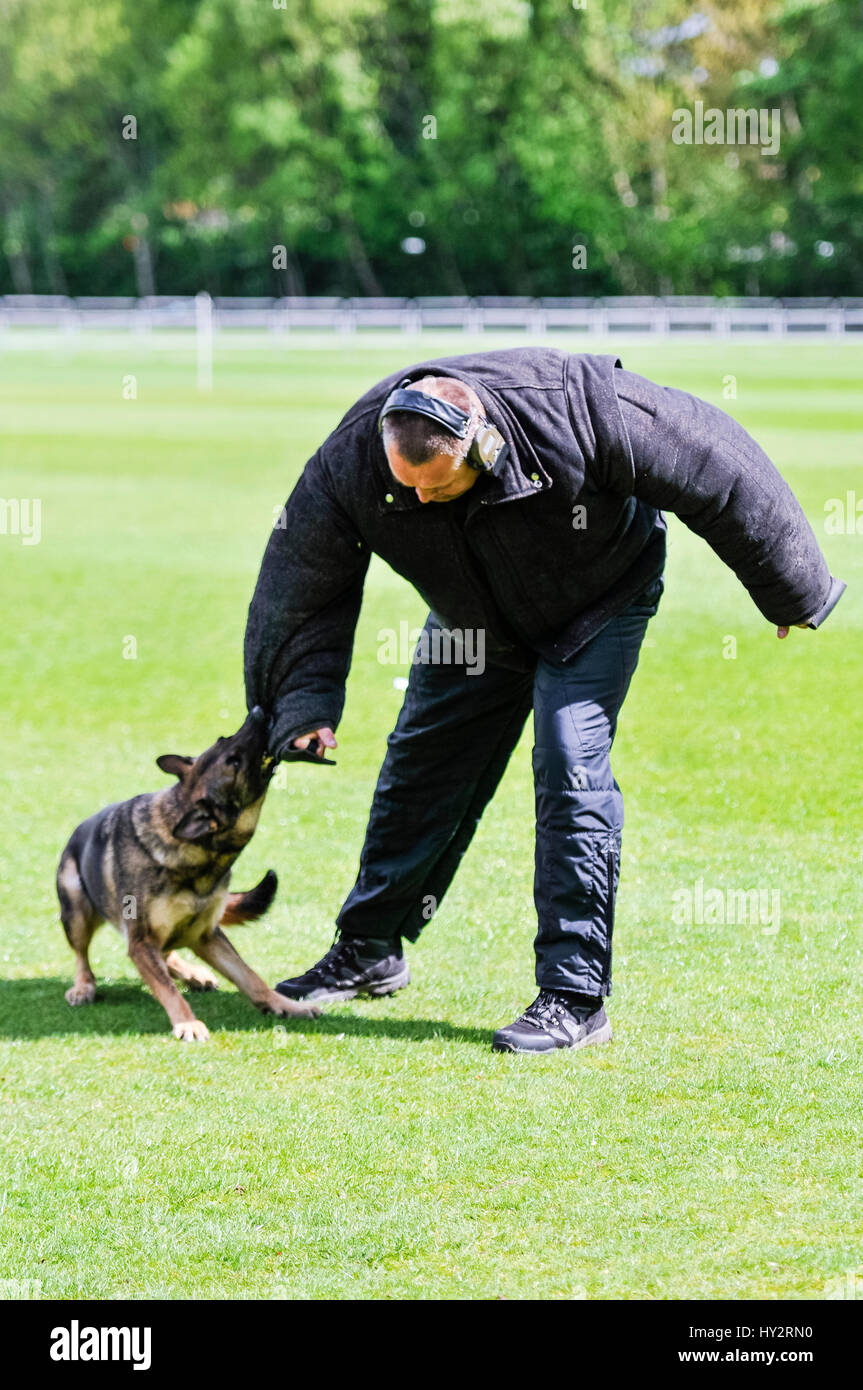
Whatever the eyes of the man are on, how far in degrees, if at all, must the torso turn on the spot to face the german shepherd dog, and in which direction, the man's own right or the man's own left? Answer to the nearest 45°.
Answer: approximately 90° to the man's own right

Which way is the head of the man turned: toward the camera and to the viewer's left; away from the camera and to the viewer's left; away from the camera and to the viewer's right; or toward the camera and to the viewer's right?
toward the camera and to the viewer's left

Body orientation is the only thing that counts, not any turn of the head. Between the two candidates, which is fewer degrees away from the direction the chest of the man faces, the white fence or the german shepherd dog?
the german shepherd dog

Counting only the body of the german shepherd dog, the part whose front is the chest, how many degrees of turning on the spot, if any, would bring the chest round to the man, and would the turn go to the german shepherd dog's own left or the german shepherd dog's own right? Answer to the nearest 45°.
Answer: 0° — it already faces them

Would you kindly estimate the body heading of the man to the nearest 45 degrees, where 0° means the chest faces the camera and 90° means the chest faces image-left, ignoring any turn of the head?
approximately 45°

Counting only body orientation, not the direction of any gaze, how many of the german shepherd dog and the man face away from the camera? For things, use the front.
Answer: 0

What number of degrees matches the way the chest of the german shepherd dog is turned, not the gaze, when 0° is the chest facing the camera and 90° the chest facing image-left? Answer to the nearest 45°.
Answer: approximately 315°

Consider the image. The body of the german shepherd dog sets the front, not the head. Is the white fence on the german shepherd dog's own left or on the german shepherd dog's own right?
on the german shepherd dog's own left
